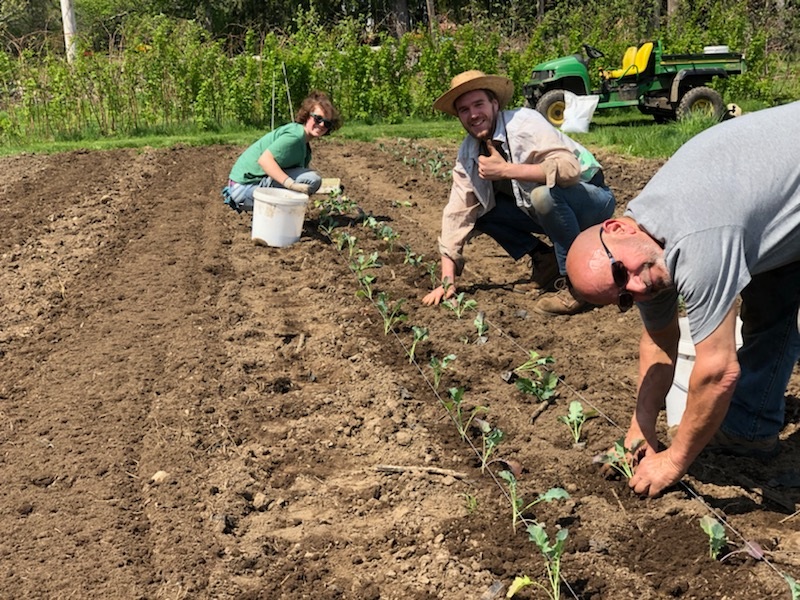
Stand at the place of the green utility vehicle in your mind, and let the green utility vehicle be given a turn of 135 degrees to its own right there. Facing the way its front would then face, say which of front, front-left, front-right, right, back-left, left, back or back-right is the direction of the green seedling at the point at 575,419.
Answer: back-right

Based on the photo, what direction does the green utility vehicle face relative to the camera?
to the viewer's left

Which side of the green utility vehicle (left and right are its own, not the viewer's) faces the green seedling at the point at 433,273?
left

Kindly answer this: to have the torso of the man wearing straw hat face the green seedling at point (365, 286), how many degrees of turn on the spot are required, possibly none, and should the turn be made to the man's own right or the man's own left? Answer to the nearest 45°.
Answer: approximately 45° to the man's own right

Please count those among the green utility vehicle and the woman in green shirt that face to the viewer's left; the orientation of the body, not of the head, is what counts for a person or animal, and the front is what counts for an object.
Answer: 1

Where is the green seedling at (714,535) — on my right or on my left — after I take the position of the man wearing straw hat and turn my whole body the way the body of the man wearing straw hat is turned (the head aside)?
on my left
